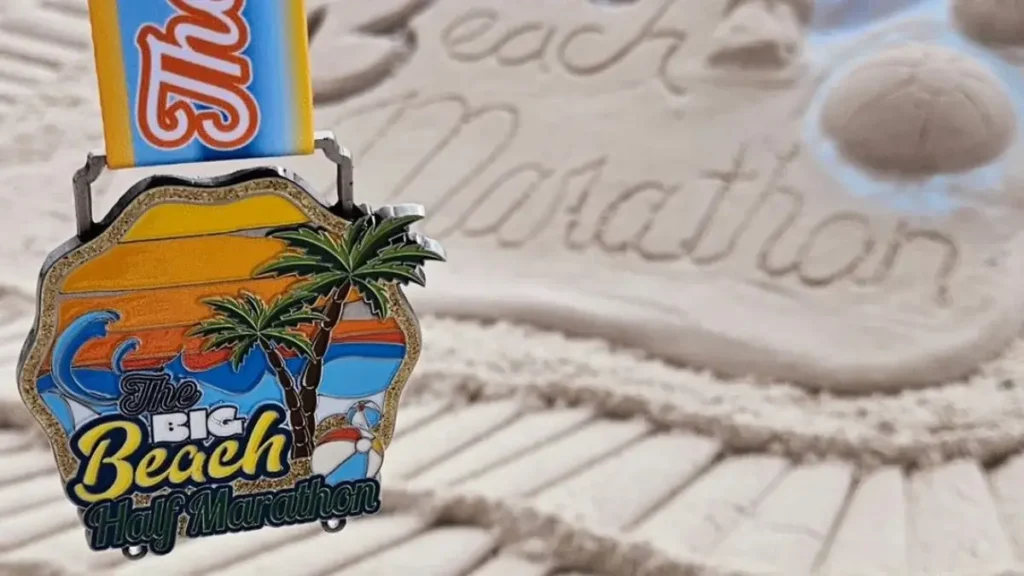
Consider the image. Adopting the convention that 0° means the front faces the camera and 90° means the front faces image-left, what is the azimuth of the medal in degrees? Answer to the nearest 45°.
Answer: approximately 0°
